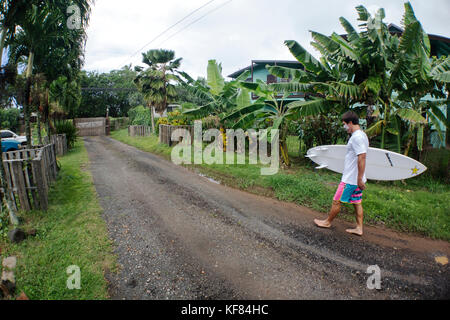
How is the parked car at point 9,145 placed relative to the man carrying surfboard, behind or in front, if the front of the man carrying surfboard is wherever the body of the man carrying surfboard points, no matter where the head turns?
in front

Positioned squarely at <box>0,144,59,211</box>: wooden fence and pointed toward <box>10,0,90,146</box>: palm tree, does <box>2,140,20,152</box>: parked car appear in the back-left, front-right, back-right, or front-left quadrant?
front-left

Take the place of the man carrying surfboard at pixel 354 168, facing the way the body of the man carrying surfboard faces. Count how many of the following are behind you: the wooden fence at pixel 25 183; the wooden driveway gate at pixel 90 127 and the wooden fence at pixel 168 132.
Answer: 0

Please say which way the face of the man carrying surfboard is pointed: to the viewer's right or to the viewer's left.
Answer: to the viewer's left

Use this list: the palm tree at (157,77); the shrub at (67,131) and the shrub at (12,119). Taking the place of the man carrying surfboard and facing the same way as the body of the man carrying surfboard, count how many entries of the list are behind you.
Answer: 0

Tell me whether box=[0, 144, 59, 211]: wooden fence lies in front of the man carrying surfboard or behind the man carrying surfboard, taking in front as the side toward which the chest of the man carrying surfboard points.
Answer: in front

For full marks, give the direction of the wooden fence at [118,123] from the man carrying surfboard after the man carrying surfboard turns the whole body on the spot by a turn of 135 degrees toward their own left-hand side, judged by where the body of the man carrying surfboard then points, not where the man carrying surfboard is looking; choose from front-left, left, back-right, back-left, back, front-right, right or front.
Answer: back

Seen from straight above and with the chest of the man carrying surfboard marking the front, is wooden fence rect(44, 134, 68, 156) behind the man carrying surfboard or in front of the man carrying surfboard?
in front

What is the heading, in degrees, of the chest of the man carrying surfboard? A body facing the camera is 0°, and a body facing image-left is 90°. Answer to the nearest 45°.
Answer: approximately 90°

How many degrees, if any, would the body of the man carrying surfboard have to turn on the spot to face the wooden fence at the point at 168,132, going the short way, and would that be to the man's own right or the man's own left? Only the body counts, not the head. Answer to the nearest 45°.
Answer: approximately 45° to the man's own right
